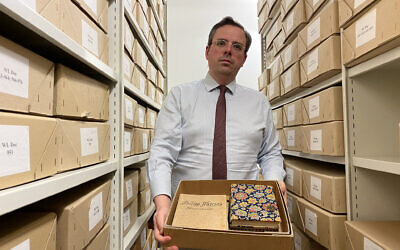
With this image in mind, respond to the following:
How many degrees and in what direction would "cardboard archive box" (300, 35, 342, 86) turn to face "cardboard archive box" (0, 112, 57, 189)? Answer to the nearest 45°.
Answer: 0° — it already faces it

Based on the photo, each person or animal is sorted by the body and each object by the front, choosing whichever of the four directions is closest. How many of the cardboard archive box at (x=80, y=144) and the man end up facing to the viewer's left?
0

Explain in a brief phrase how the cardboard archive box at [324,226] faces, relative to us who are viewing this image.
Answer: facing the viewer and to the left of the viewer

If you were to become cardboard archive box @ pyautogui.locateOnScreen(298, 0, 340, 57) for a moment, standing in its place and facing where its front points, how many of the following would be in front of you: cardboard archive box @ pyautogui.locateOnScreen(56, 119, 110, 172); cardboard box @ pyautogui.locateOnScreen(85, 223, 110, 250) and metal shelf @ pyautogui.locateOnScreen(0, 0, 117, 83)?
3

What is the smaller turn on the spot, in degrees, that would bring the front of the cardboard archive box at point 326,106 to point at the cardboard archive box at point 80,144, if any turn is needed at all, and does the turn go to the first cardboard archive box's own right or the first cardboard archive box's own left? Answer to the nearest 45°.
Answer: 0° — it already faces it

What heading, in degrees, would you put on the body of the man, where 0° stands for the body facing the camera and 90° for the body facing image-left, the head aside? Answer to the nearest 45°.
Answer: approximately 0°

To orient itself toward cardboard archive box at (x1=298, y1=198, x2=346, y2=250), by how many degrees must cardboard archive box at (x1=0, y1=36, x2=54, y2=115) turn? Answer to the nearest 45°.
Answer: approximately 45° to its left

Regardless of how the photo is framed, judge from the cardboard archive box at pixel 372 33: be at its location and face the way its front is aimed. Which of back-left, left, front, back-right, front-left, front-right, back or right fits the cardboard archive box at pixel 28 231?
front

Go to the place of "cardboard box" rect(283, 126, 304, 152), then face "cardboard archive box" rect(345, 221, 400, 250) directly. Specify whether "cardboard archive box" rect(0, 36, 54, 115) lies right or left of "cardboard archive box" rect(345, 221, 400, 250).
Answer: right

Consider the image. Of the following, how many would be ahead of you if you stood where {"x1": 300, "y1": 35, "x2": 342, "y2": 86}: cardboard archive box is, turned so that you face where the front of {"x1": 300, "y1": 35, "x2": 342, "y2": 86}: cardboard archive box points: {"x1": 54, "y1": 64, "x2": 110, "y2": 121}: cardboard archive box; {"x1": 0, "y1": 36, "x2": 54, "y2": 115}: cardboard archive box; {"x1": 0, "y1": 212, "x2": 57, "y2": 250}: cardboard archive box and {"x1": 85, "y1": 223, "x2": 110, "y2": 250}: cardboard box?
4

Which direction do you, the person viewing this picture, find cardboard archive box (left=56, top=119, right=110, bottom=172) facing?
facing the viewer and to the right of the viewer

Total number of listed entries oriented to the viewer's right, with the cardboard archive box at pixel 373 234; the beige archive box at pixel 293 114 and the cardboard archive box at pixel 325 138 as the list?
0

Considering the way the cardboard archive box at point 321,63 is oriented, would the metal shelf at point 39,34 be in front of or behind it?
in front

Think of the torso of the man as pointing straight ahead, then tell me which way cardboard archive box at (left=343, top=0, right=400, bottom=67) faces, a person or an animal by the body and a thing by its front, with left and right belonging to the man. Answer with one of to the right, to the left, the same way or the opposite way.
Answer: to the right

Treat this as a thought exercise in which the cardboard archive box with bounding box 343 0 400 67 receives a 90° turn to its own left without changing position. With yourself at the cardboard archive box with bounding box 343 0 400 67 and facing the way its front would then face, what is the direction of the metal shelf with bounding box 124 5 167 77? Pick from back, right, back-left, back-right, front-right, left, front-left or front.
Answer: back-right
